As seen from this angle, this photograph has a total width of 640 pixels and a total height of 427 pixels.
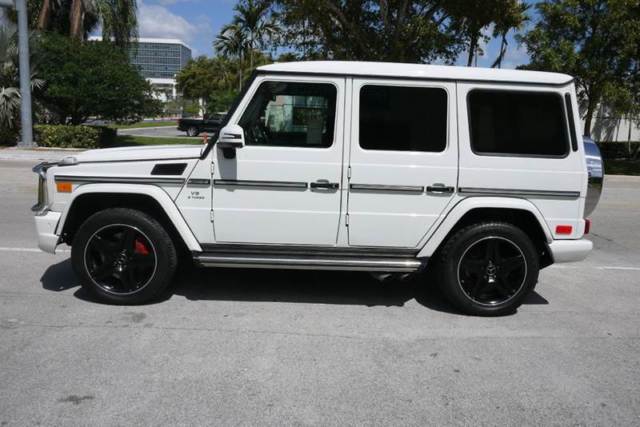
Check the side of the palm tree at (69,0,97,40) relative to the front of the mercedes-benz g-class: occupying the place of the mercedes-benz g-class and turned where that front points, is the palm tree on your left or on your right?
on your right

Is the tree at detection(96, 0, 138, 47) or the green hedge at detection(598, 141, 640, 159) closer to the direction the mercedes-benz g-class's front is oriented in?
the tree

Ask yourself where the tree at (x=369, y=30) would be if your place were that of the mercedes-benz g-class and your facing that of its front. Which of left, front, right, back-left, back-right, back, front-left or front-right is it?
right

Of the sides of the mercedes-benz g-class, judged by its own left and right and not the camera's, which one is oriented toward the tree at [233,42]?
right

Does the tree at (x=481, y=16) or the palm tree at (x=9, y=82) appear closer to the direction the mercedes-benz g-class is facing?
the palm tree

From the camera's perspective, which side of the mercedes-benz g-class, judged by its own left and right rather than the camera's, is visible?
left

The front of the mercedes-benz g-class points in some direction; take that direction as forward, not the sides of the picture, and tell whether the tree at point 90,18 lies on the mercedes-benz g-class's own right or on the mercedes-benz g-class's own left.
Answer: on the mercedes-benz g-class's own right

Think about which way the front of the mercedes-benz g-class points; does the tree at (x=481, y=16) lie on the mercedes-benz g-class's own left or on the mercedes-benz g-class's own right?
on the mercedes-benz g-class's own right
